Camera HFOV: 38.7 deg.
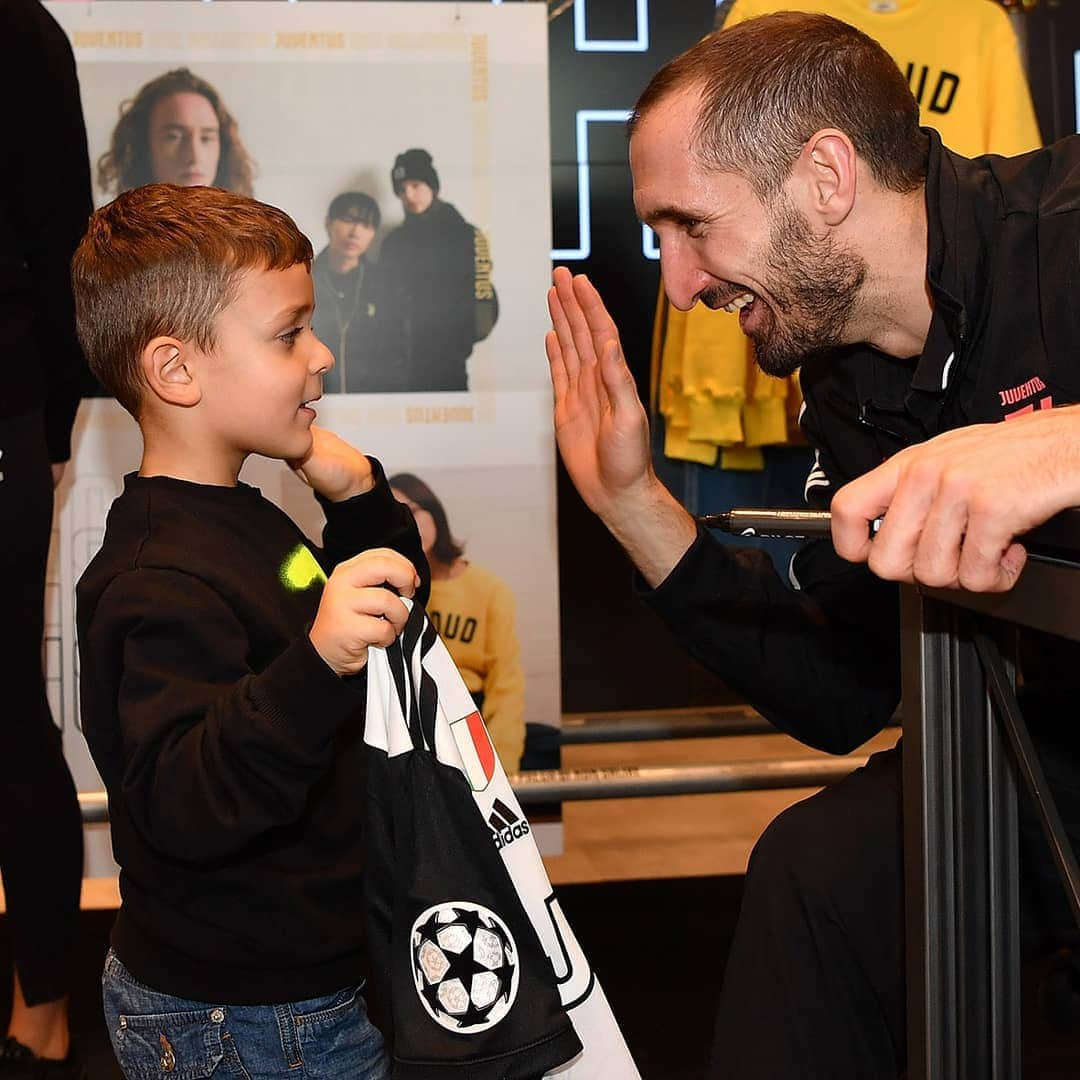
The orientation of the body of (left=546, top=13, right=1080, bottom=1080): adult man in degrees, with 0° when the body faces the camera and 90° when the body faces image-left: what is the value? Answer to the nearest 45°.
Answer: approximately 90°

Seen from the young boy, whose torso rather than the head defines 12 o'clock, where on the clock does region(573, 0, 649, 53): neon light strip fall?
The neon light strip is roughly at 10 o'clock from the young boy.

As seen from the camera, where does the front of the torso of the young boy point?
to the viewer's right

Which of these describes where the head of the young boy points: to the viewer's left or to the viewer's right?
to the viewer's right

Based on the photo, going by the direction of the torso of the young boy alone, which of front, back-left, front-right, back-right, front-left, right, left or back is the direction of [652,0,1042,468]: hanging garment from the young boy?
front-left

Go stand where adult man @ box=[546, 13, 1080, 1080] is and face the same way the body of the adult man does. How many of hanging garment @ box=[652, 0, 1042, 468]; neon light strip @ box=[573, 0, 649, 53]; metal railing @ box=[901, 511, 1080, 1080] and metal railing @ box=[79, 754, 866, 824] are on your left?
1

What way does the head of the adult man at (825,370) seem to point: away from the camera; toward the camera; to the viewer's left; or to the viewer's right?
to the viewer's left

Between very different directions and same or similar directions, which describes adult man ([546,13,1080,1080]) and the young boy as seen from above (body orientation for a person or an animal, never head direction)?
very different directions

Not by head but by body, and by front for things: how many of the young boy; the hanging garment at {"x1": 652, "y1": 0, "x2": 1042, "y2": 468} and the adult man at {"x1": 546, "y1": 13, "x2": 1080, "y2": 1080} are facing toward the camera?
1

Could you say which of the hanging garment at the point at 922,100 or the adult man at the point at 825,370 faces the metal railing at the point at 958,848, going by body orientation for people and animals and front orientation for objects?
the hanging garment

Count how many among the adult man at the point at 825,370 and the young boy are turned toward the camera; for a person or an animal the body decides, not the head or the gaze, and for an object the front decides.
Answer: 0

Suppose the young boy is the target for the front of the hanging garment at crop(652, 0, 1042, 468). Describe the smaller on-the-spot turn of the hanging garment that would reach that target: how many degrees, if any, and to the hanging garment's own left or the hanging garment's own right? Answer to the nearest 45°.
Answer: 0° — it already faces them

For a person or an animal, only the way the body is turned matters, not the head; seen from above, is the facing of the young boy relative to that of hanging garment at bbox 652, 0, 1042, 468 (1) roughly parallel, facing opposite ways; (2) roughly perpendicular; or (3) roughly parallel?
roughly perpendicular
